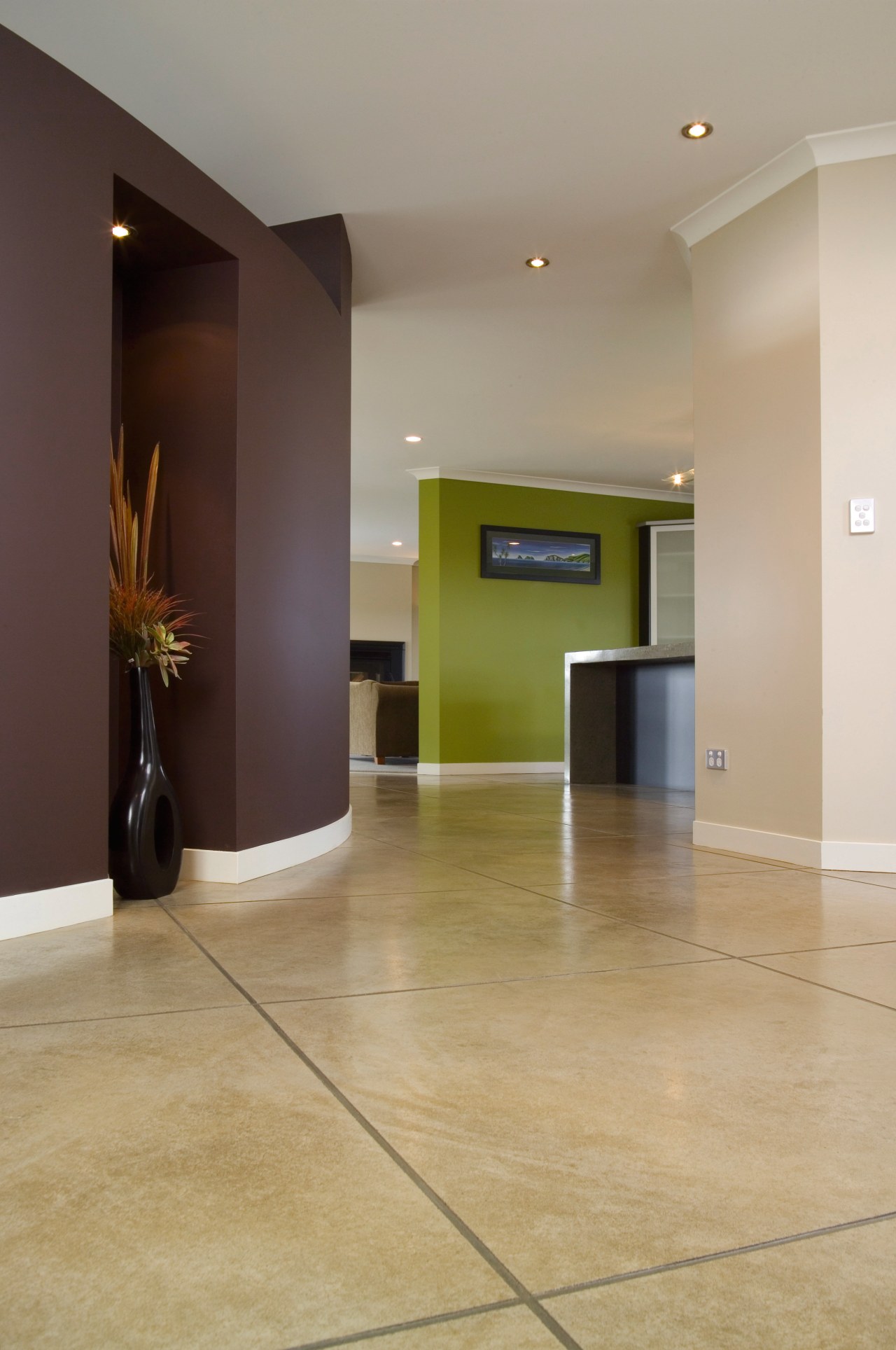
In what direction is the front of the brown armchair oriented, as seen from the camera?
facing away from the viewer and to the right of the viewer

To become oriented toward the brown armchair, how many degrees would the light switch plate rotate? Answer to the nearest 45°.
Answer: approximately 135° to its right

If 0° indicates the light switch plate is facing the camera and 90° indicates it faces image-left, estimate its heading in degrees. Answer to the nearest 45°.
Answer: approximately 0°

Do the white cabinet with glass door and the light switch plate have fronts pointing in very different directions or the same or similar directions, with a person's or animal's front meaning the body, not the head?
same or similar directions

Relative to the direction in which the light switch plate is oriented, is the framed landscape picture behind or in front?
behind

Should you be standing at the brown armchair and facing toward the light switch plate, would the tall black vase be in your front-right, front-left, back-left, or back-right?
front-right

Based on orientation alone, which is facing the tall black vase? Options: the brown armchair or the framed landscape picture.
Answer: the framed landscape picture

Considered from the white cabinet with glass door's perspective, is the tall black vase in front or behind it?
in front

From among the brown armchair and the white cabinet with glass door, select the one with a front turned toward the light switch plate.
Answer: the white cabinet with glass door

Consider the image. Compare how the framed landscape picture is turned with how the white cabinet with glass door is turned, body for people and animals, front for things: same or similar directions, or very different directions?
same or similar directions

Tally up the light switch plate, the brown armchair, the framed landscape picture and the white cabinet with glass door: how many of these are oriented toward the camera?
3

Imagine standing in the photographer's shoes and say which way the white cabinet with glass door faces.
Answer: facing the viewer

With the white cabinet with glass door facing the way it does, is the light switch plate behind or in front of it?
in front

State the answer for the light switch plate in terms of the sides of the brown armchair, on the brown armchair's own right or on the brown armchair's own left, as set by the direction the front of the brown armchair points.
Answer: on the brown armchair's own right

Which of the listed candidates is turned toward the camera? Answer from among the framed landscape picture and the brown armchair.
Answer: the framed landscape picture
